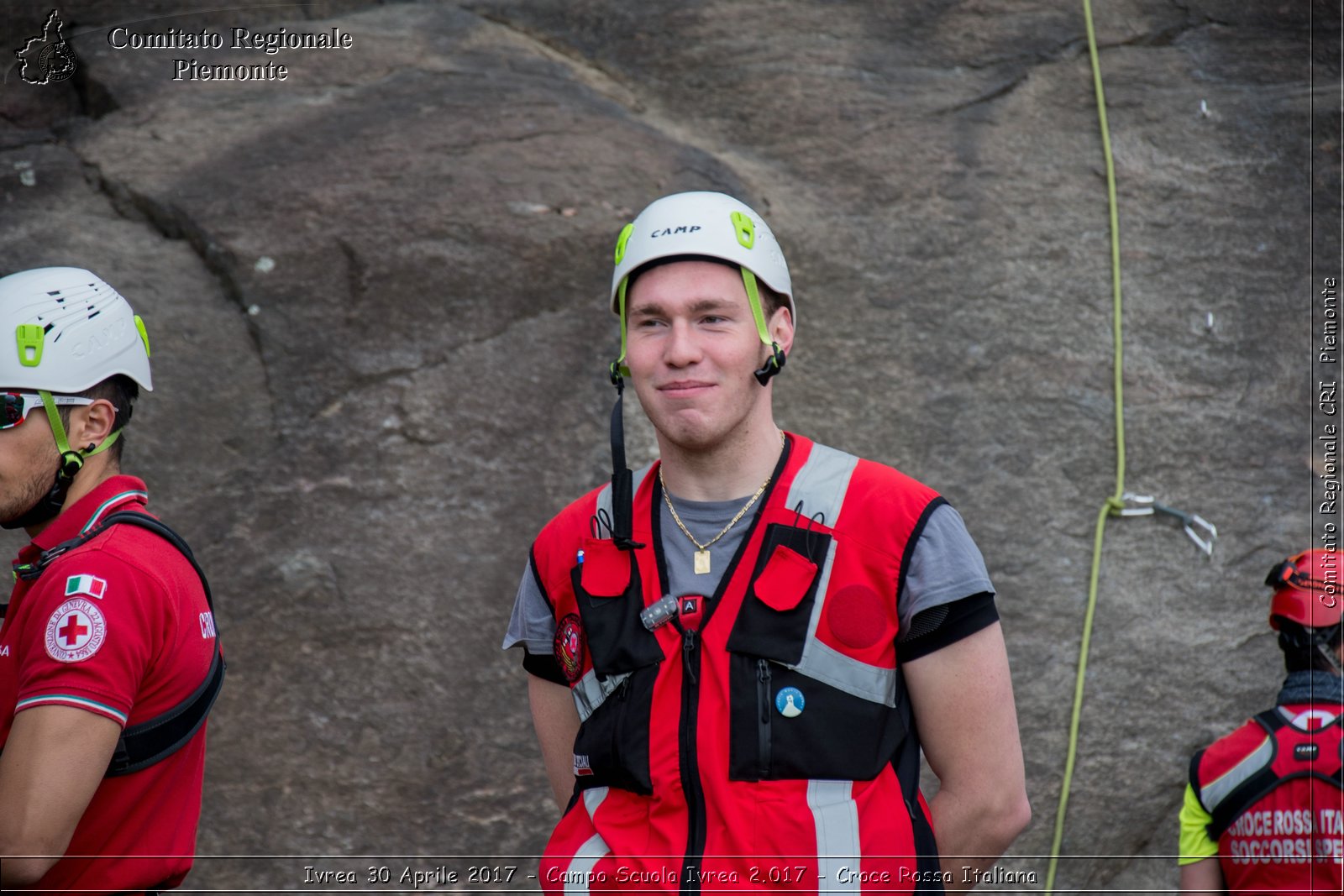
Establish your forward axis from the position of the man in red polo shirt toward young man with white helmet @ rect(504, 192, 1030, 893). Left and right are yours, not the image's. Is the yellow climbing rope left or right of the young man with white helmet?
left

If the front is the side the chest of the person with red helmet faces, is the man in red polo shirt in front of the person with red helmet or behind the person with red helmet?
behind

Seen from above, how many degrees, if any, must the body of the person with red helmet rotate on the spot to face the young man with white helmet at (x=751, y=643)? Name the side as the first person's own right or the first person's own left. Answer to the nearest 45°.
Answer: approximately 135° to the first person's own left

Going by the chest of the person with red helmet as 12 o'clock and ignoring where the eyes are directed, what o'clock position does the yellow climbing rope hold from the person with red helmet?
The yellow climbing rope is roughly at 11 o'clock from the person with red helmet.

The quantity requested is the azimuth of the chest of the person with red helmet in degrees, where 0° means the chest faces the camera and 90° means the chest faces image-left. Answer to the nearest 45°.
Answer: approximately 180°
